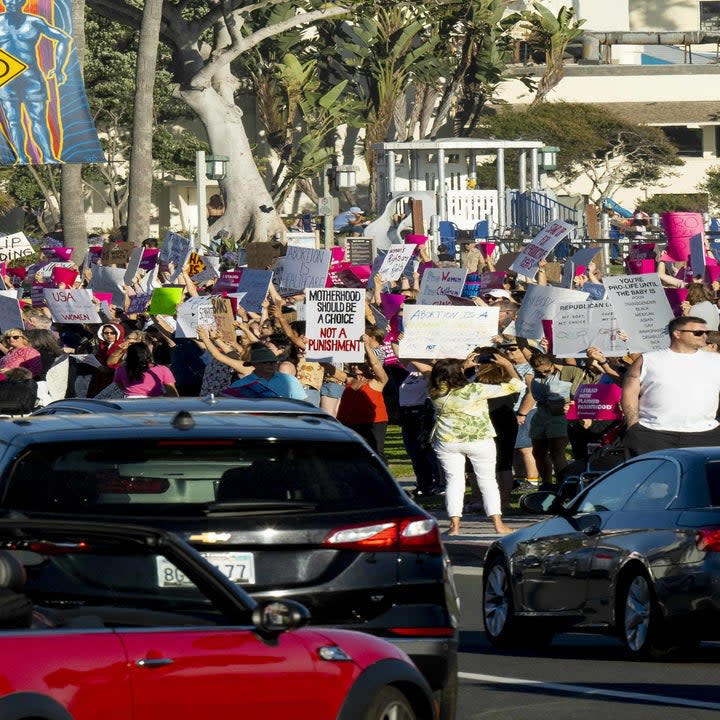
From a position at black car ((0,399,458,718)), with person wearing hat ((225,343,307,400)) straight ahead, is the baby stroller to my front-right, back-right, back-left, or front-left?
front-right

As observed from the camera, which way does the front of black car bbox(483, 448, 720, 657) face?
facing away from the viewer and to the left of the viewer

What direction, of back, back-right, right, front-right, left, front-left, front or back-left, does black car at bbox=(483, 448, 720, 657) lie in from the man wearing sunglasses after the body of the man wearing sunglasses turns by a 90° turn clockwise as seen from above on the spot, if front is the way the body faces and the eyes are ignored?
front-left

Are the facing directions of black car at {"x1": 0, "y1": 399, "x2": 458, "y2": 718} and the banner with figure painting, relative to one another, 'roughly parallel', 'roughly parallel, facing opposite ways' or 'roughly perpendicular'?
roughly parallel, facing opposite ways

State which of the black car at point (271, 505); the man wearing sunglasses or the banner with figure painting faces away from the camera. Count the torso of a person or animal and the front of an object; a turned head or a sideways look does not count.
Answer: the black car

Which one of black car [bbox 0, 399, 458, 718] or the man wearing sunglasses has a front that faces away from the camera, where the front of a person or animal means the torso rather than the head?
the black car

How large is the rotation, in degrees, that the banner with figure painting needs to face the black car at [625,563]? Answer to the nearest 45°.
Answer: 0° — it already faces it

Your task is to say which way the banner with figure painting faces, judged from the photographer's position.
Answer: facing the viewer

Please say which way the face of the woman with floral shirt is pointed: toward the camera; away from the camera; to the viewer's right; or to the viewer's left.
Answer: away from the camera

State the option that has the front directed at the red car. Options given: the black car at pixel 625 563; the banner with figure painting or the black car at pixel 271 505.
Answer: the banner with figure painting

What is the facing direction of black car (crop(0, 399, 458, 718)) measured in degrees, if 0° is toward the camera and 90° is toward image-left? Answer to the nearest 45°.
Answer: approximately 180°

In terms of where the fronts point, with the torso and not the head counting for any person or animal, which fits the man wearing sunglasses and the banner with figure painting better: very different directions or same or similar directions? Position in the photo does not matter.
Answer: same or similar directions

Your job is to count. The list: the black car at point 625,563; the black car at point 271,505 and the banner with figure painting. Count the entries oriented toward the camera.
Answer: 1

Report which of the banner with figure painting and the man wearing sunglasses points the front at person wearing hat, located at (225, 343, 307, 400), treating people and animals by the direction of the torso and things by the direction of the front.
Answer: the banner with figure painting

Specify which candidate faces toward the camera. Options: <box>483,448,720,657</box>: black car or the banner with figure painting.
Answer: the banner with figure painting

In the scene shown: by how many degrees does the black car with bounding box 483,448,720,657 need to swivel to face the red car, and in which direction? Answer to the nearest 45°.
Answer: approximately 135° to its left

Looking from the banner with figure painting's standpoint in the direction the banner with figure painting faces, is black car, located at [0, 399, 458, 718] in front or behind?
in front

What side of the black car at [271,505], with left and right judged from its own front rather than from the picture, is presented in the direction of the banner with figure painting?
front

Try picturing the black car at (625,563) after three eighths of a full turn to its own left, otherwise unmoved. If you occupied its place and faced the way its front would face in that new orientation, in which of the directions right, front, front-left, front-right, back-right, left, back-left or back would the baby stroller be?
back

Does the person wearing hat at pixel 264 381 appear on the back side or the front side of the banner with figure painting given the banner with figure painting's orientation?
on the front side
